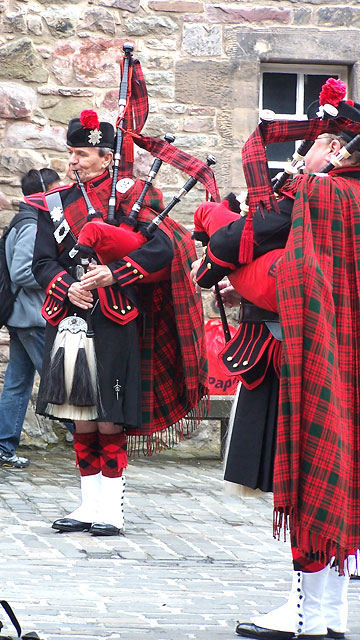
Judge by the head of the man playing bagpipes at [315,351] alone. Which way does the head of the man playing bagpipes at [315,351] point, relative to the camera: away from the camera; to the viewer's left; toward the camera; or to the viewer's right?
to the viewer's left

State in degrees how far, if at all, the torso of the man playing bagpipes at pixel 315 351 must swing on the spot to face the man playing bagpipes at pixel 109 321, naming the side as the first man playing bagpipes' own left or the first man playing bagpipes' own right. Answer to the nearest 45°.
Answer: approximately 45° to the first man playing bagpipes' own right

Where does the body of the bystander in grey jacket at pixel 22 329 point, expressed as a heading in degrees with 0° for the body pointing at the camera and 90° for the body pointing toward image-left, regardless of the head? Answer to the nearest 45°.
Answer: approximately 270°

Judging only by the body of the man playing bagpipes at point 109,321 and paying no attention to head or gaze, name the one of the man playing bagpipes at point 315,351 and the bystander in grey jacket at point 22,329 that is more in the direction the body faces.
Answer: the man playing bagpipes

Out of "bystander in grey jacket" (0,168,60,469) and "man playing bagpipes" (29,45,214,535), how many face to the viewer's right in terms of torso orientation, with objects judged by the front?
1

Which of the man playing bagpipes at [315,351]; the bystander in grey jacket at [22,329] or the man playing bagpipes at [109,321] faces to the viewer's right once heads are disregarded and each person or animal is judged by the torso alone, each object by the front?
the bystander in grey jacket

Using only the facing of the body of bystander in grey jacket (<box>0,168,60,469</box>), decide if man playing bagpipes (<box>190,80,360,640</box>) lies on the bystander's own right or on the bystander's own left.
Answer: on the bystander's own right

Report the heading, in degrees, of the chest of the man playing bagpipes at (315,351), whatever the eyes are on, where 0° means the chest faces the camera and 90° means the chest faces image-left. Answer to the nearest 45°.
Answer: approximately 90°

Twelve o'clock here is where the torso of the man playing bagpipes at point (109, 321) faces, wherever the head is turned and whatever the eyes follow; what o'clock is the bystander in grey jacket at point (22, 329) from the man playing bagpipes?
The bystander in grey jacket is roughly at 4 o'clock from the man playing bagpipes.

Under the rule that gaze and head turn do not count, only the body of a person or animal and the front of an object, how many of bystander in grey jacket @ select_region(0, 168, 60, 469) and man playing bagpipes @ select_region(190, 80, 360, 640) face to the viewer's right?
1

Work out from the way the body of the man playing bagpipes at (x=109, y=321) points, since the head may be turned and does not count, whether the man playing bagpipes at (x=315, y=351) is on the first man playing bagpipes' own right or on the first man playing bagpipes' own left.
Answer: on the first man playing bagpipes' own left
